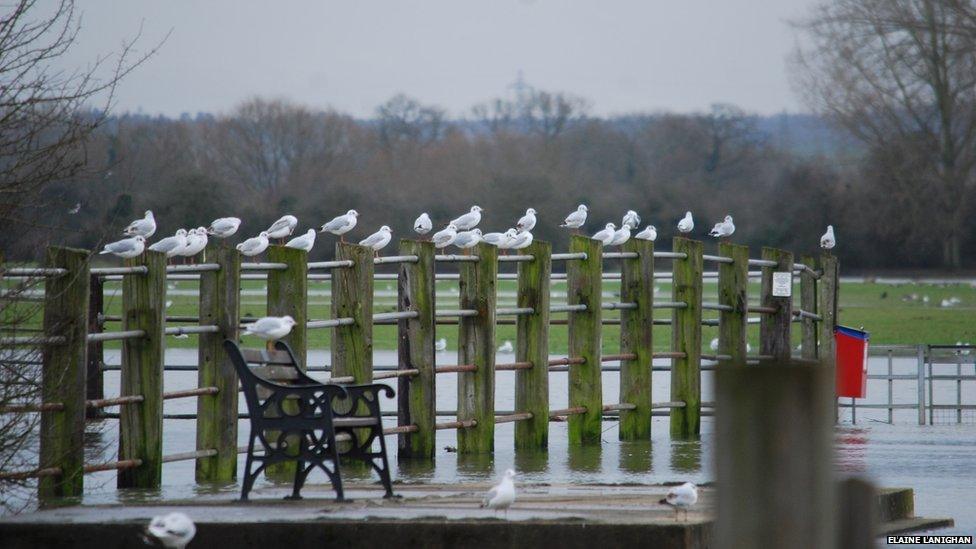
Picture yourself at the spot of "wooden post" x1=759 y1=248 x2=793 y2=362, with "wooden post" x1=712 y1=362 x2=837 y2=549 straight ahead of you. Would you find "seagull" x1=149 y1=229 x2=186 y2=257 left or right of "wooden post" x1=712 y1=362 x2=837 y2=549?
right

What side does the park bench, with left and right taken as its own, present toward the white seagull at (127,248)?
left

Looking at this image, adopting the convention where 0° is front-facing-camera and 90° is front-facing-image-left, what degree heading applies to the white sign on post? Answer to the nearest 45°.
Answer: approximately 0°
